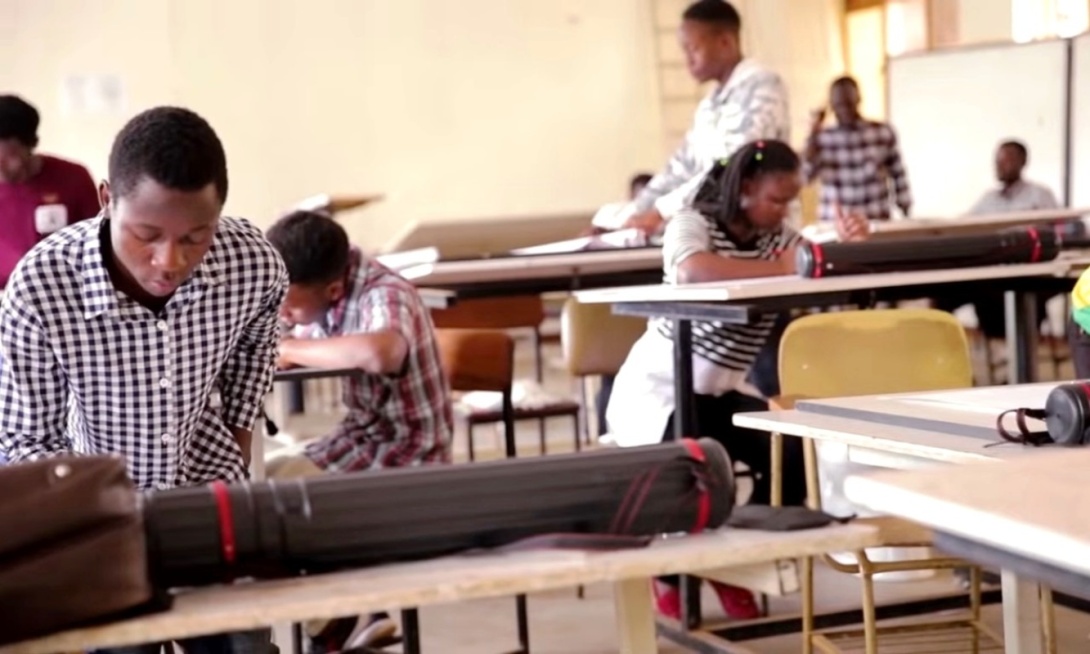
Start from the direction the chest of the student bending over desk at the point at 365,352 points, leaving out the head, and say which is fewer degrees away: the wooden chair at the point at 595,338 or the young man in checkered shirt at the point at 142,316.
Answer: the young man in checkered shirt

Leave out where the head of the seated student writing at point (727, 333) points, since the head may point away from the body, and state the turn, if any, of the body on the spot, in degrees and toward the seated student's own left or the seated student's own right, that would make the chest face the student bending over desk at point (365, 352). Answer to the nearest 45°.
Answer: approximately 90° to the seated student's own right

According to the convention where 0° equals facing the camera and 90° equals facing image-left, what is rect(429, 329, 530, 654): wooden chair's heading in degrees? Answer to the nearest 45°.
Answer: approximately 45°

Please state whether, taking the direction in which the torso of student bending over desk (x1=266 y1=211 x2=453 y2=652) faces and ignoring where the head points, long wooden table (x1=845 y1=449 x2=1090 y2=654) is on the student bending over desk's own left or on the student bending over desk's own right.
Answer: on the student bending over desk's own left

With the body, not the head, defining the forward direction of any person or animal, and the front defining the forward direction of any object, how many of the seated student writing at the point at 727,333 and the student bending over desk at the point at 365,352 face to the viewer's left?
1

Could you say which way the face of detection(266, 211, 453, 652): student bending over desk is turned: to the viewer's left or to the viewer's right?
to the viewer's left

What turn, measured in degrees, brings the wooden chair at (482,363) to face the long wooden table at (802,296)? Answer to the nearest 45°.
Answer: approximately 135° to its left

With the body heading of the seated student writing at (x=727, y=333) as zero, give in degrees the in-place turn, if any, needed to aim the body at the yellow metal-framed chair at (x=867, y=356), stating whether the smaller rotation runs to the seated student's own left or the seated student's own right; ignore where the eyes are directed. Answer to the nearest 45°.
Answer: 0° — they already face it

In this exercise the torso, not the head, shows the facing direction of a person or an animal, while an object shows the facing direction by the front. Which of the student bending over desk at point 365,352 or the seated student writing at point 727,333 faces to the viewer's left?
the student bending over desk

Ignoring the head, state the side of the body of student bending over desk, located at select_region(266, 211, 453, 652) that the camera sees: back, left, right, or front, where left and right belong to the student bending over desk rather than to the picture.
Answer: left

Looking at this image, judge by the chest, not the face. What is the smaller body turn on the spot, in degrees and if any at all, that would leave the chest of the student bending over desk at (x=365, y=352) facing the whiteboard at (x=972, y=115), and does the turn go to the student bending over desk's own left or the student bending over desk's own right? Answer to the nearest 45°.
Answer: approximately 135° to the student bending over desk's own right
